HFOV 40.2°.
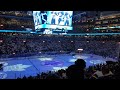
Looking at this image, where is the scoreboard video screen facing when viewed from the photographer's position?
facing the viewer
